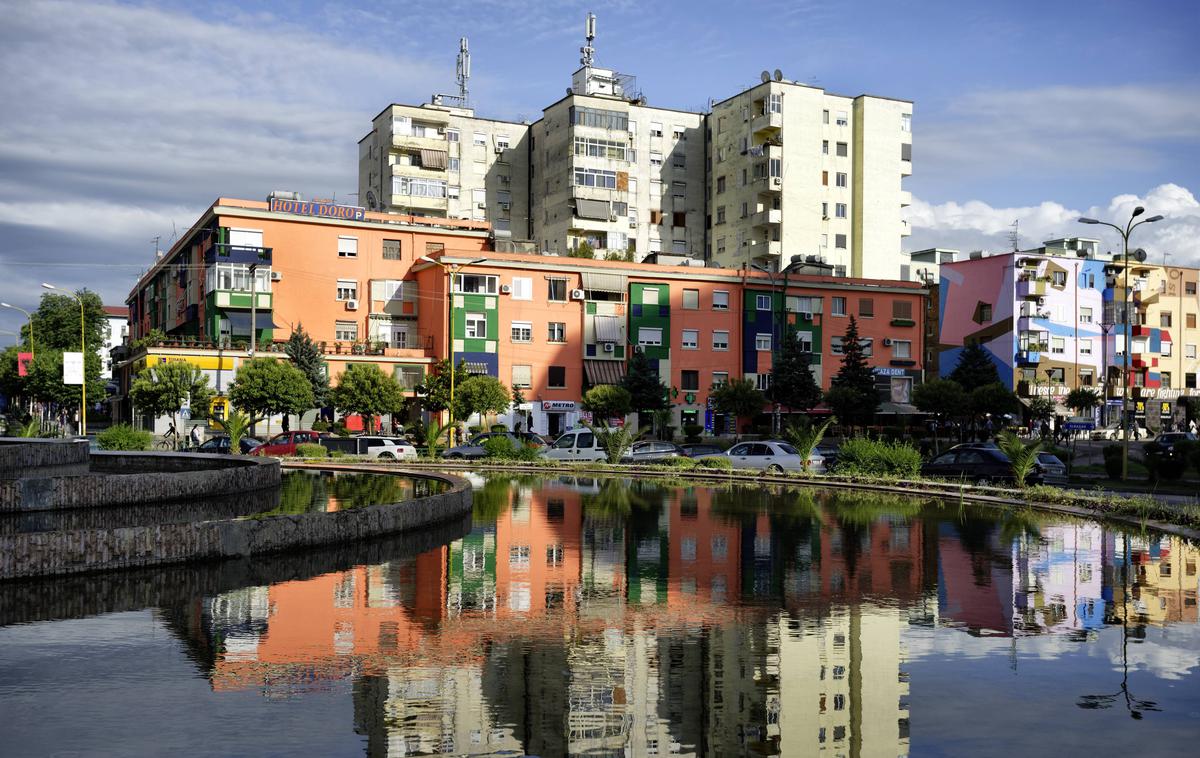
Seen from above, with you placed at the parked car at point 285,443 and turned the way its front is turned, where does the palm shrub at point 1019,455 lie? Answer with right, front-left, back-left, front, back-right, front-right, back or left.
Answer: back-left

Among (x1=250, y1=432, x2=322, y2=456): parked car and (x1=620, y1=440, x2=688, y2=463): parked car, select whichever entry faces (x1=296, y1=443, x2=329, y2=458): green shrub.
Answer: (x1=620, y1=440, x2=688, y2=463): parked car

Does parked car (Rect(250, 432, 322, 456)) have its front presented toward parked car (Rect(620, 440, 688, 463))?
no

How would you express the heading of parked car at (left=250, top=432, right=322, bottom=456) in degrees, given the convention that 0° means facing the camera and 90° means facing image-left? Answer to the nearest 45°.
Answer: approximately 90°

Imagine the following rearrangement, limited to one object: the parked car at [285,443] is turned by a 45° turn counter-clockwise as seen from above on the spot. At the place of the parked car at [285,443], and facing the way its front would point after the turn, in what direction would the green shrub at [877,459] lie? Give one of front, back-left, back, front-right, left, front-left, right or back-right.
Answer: left

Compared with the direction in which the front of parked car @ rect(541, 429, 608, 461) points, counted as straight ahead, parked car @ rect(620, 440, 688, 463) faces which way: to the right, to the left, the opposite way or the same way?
the same way

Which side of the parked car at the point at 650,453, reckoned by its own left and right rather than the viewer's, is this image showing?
left

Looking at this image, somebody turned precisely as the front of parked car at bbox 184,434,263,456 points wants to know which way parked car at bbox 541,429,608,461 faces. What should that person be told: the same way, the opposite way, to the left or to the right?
the same way

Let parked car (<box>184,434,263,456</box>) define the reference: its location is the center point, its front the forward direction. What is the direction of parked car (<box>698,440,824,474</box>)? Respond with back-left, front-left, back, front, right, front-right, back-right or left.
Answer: back-left

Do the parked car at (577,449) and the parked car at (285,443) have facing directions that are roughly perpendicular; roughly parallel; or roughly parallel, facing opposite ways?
roughly parallel

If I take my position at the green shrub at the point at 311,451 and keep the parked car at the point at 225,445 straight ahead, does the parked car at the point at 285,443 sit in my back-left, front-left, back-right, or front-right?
front-right

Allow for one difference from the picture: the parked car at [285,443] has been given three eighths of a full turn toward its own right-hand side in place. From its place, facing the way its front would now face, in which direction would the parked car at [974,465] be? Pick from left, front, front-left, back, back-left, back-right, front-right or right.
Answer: right

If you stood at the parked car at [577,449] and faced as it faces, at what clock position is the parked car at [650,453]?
the parked car at [650,453] is roughly at 7 o'clock from the parked car at [577,449].

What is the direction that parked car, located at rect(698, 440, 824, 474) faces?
to the viewer's left

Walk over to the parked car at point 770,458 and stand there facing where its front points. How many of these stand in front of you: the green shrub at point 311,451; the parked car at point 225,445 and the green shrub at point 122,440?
3

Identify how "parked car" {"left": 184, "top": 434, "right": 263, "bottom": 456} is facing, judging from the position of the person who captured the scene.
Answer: facing to the left of the viewer

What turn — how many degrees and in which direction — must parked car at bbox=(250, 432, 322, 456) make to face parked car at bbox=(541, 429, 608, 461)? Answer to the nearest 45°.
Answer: approximately 135° to its left

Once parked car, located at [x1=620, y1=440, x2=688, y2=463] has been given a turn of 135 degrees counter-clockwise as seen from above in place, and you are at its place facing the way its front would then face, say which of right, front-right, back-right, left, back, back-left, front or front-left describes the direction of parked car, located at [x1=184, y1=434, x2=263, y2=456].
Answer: back-right

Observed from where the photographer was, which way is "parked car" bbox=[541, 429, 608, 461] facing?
facing to the left of the viewer

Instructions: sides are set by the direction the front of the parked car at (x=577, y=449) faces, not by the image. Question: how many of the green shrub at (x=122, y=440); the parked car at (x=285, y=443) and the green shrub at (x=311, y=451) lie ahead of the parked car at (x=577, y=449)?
3
